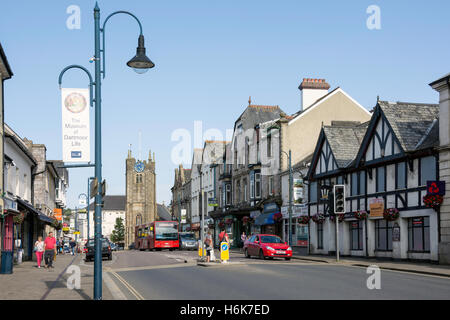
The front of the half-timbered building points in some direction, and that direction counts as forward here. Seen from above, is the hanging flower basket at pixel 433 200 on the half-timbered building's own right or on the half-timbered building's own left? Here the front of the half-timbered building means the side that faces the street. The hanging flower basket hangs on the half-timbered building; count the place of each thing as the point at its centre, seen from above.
on the half-timbered building's own left

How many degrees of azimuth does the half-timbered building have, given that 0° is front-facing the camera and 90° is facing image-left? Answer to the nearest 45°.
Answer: approximately 45°

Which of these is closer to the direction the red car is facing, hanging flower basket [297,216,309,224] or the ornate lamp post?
the ornate lamp post

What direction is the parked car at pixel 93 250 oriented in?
away from the camera

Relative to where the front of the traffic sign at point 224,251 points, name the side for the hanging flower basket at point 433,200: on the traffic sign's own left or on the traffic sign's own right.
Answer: on the traffic sign's own left
